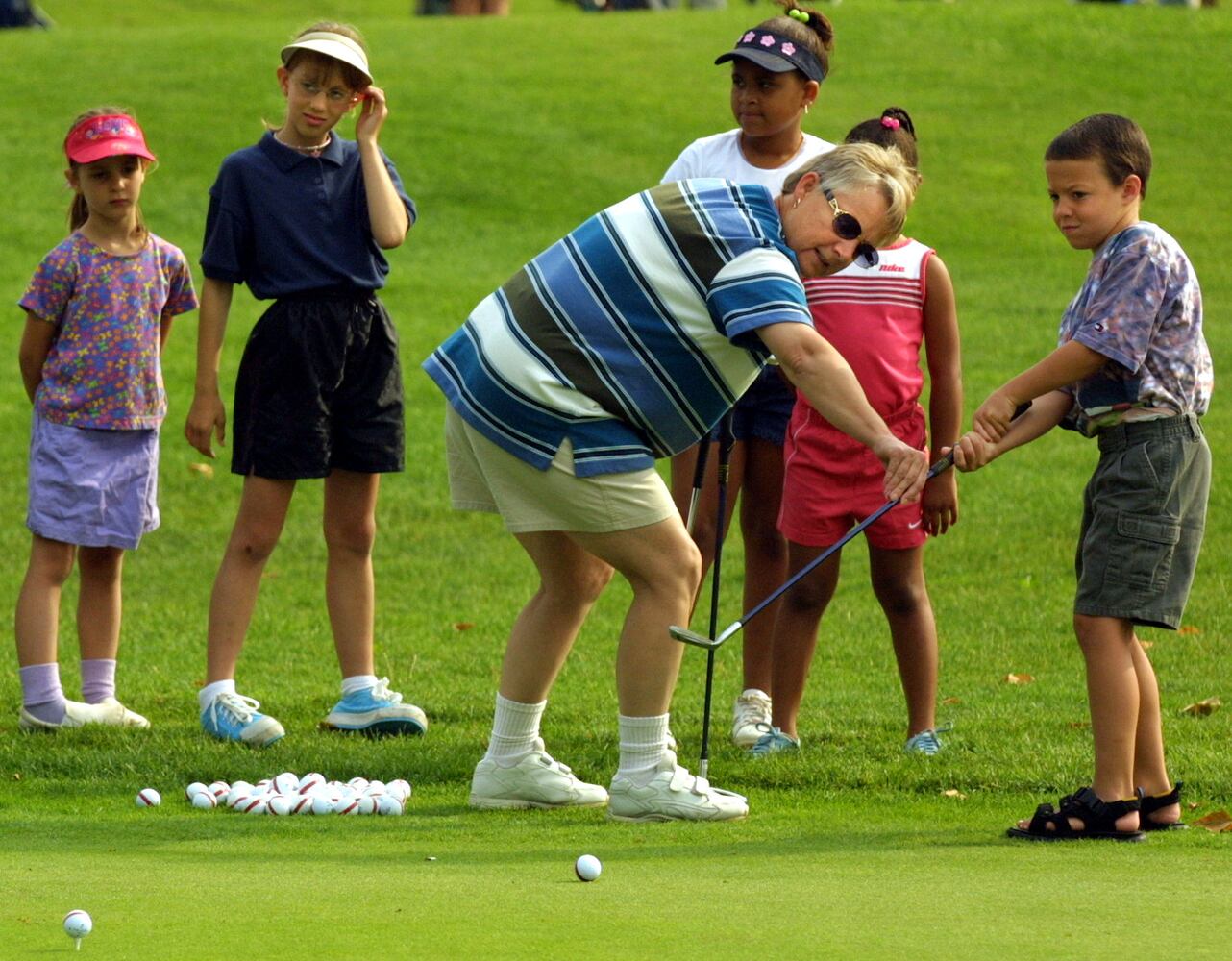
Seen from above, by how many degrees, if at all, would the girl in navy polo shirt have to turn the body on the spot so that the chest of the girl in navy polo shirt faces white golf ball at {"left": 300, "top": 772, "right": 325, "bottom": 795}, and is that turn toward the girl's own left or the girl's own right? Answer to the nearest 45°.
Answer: approximately 45° to the girl's own right

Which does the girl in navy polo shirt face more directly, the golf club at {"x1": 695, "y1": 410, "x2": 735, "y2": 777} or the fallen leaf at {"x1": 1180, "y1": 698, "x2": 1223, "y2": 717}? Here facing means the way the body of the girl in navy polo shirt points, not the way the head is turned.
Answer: the golf club

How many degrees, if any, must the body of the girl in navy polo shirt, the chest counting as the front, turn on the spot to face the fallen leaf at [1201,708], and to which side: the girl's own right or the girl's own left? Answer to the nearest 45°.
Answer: approximately 45° to the girl's own left

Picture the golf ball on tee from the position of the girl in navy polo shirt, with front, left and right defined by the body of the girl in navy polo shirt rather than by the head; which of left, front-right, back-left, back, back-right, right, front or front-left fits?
front-right

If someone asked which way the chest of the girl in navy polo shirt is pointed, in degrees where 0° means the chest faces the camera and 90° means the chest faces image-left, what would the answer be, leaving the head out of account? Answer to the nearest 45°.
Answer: approximately 315°

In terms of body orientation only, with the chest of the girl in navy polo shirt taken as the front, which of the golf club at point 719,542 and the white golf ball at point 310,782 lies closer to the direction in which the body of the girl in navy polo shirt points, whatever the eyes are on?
the white golf ball

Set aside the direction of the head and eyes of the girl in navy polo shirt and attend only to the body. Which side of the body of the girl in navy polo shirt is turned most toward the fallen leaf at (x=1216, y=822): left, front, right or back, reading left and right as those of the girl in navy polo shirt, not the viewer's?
front
